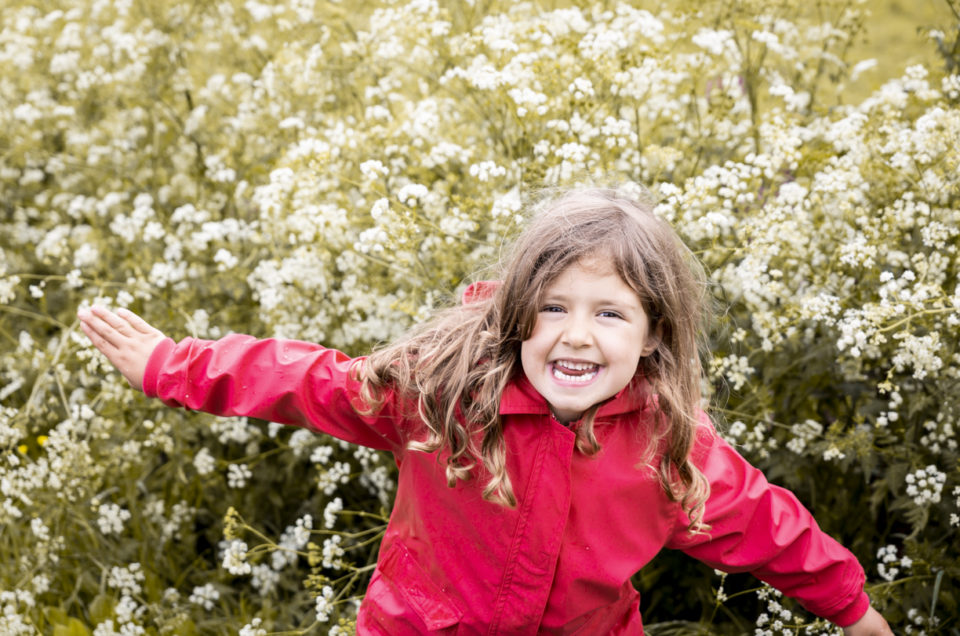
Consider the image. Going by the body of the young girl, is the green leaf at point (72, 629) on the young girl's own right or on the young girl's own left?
on the young girl's own right

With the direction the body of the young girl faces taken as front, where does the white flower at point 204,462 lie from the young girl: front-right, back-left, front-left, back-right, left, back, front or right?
back-right

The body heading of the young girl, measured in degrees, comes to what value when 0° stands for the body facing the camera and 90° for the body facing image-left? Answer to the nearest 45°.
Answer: approximately 0°
